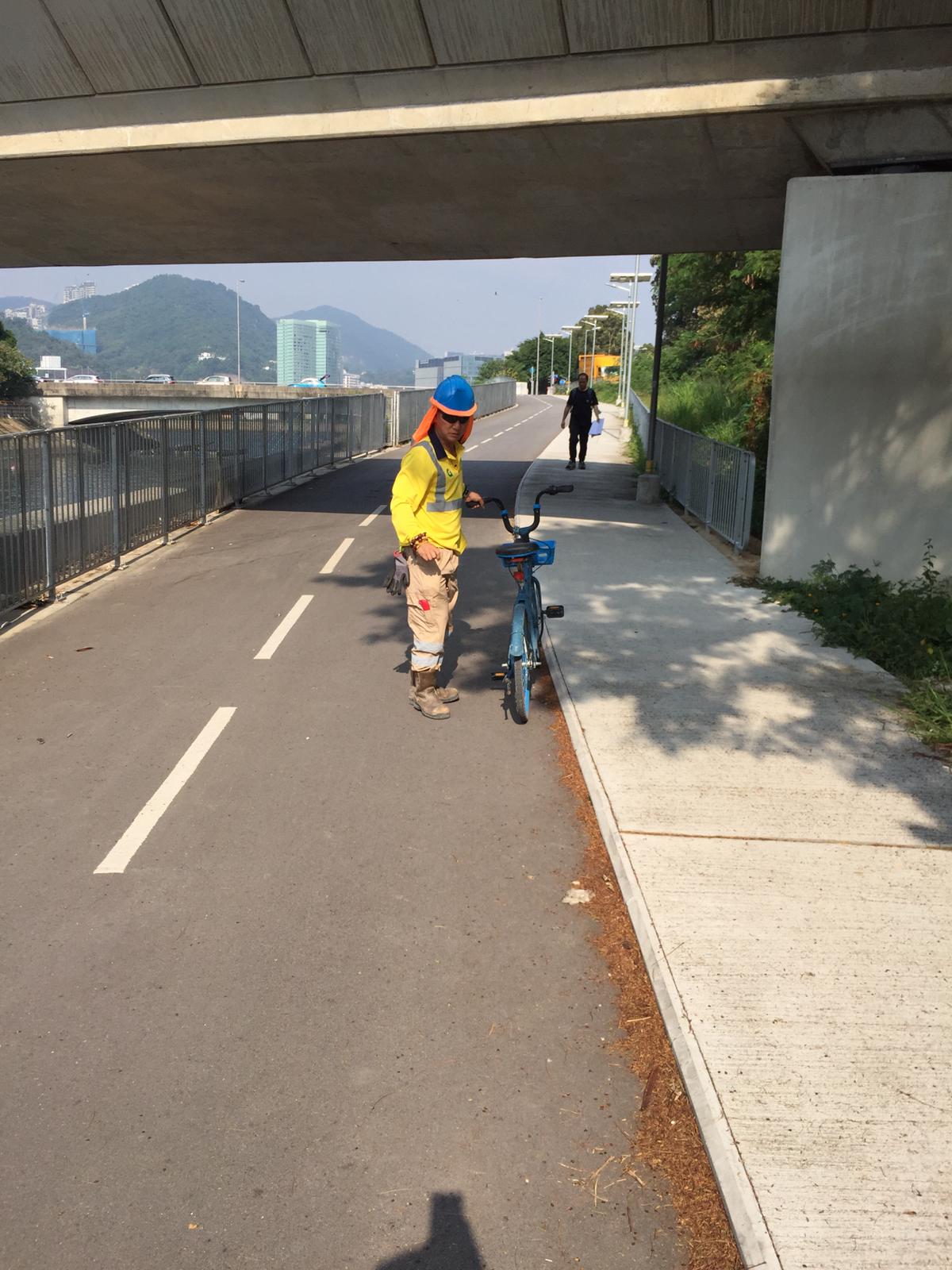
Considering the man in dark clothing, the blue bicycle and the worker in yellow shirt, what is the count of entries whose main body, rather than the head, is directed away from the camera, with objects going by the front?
1

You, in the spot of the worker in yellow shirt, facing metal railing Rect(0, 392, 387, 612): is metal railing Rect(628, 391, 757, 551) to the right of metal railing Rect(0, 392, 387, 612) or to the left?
right

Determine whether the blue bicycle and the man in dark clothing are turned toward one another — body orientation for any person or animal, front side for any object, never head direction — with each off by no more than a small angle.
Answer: yes

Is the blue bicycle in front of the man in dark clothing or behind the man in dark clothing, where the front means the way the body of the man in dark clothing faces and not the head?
in front

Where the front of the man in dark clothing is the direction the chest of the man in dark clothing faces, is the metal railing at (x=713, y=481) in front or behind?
in front

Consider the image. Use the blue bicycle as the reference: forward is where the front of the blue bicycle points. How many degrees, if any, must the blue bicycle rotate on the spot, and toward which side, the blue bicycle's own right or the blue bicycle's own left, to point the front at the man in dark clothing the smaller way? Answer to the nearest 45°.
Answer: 0° — it already faces them

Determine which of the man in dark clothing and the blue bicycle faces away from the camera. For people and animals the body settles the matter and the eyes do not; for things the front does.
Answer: the blue bicycle

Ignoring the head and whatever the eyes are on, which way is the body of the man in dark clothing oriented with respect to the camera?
toward the camera

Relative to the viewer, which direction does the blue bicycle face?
away from the camera

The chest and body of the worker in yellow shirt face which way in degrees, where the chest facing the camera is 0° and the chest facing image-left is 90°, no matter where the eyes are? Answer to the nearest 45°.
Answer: approximately 315°

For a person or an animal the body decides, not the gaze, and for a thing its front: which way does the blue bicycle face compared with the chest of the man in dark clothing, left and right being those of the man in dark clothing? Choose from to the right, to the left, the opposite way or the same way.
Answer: the opposite way

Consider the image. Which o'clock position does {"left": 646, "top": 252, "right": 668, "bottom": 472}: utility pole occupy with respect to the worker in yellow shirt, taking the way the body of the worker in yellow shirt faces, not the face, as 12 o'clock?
The utility pole is roughly at 8 o'clock from the worker in yellow shirt.

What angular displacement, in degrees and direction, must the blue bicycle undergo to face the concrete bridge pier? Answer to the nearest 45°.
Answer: approximately 45° to its right

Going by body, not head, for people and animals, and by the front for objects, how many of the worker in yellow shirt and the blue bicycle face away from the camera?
1
